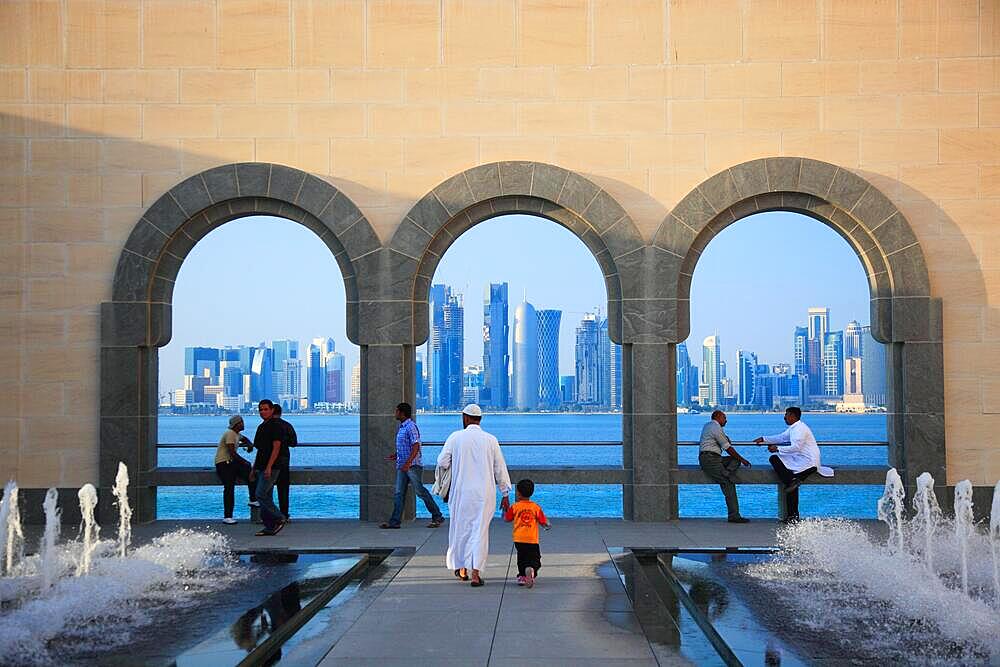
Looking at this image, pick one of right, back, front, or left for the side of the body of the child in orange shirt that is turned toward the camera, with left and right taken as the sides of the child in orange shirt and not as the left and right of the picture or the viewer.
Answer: back

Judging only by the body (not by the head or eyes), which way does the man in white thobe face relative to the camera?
away from the camera

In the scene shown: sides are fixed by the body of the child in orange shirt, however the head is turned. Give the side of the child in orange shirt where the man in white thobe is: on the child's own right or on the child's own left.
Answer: on the child's own left

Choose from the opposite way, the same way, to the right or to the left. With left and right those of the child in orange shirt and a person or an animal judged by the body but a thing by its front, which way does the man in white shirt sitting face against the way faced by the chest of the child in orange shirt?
to the left

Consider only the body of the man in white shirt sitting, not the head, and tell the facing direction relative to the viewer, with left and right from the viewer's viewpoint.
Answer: facing to the left of the viewer

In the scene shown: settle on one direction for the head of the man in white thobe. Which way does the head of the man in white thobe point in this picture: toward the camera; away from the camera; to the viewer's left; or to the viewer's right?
away from the camera

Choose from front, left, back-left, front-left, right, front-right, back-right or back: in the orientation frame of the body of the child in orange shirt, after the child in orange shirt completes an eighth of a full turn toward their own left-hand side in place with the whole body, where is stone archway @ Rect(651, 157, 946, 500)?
right

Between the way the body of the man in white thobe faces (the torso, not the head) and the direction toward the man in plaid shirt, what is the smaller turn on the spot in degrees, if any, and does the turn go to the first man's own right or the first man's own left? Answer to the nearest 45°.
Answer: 0° — they already face them

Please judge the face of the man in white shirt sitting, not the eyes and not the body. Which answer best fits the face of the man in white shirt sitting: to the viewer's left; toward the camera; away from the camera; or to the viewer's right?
to the viewer's left

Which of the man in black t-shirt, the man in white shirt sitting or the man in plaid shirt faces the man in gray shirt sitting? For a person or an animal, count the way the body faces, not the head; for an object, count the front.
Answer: the man in white shirt sitting

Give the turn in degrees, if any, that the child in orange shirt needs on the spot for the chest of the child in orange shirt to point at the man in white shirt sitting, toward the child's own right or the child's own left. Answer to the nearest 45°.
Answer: approximately 45° to the child's own right
